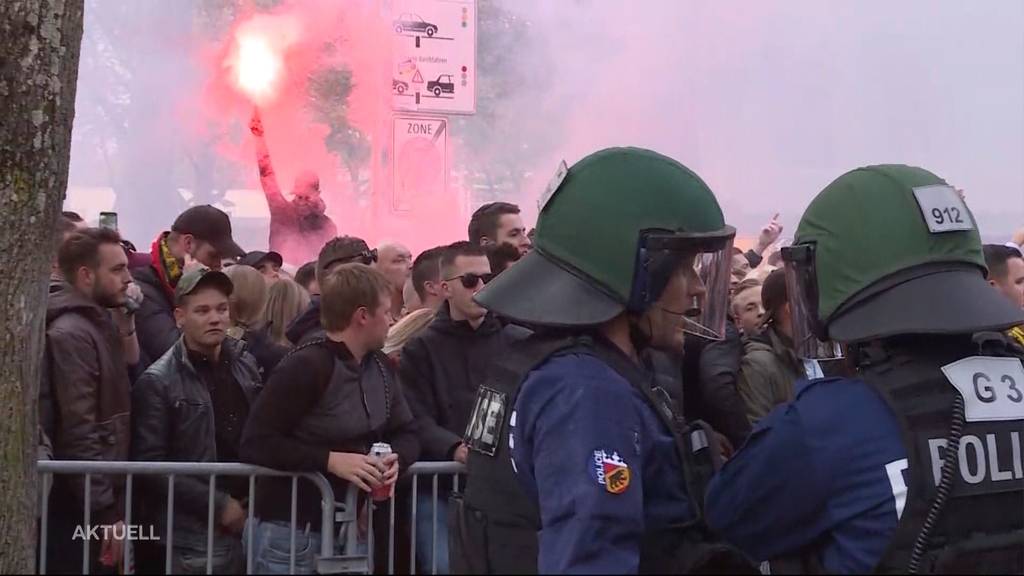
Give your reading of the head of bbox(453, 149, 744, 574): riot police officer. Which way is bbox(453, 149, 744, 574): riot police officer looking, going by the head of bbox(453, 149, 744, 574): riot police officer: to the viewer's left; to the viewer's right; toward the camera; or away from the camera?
to the viewer's right

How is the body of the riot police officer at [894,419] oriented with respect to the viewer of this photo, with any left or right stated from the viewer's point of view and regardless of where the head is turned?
facing away from the viewer and to the left of the viewer

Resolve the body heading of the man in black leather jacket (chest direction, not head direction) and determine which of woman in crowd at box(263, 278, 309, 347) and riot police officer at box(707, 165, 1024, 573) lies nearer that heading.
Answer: the riot police officer

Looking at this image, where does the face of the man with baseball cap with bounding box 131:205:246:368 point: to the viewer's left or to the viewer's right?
to the viewer's right

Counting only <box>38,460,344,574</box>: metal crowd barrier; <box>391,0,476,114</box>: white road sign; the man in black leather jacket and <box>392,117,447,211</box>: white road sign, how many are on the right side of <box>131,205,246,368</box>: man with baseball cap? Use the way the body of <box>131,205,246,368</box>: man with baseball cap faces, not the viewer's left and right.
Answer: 2

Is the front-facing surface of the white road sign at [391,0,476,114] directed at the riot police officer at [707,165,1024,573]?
yes

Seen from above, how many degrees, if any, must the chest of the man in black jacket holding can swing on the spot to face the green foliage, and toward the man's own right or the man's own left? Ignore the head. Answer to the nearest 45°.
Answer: approximately 135° to the man's own left

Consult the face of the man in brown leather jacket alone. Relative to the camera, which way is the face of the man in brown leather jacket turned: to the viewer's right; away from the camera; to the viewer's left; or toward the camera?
to the viewer's right
